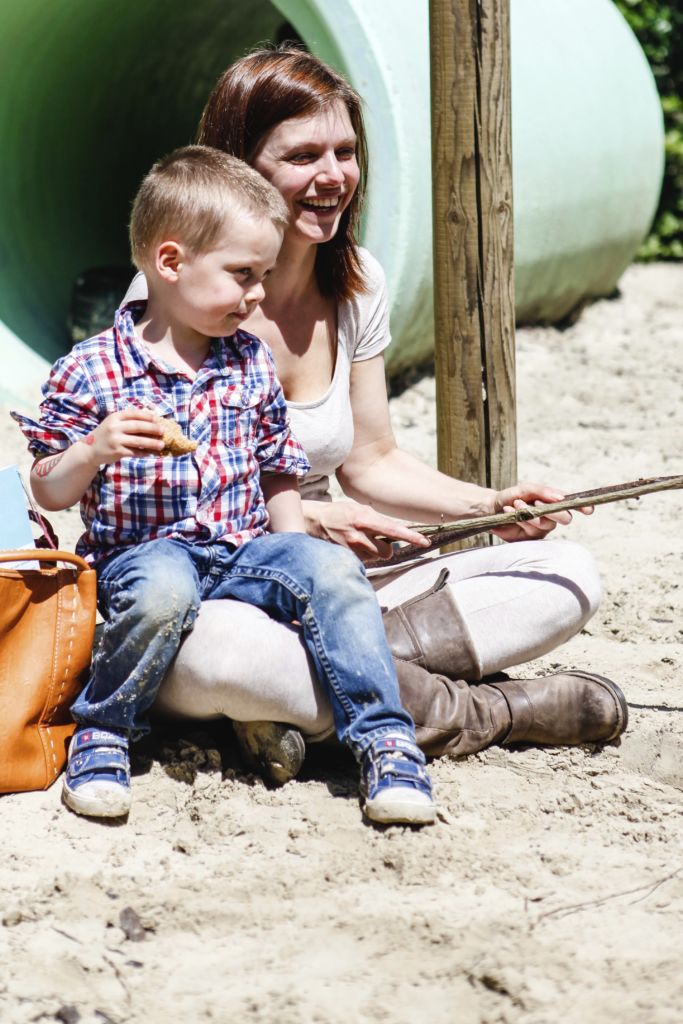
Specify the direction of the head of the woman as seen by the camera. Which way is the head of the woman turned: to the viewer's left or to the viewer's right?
to the viewer's right

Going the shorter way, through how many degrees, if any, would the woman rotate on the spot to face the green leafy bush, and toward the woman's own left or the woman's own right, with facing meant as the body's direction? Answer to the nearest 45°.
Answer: approximately 135° to the woman's own left

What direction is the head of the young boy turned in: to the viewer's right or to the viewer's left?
to the viewer's right

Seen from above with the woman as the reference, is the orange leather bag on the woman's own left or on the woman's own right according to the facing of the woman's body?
on the woman's own right

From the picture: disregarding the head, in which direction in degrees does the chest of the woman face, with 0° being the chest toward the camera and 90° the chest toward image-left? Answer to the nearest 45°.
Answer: approximately 315°

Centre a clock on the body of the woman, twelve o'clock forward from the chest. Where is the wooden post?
The wooden post is roughly at 8 o'clock from the woman.
